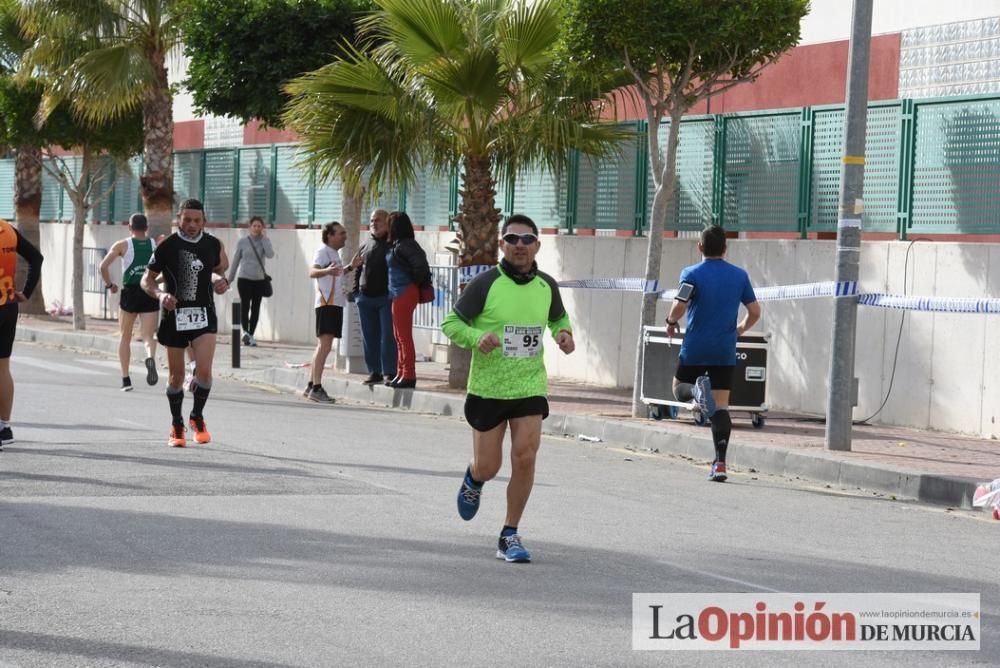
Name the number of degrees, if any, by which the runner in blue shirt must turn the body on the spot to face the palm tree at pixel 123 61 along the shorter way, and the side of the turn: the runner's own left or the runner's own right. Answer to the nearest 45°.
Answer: approximately 45° to the runner's own left

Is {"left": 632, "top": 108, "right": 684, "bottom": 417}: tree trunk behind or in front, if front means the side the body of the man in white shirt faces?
in front

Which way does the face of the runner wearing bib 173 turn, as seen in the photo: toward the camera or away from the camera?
toward the camera

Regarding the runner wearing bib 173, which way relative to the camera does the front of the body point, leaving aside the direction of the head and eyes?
toward the camera

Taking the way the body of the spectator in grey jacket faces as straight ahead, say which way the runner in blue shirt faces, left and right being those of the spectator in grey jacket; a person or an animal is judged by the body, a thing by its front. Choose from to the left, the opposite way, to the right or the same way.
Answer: the opposite way

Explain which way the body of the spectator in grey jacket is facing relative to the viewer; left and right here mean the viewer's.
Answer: facing the viewer

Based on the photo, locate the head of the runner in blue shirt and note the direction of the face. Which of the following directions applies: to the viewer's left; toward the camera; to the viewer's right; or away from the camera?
away from the camera

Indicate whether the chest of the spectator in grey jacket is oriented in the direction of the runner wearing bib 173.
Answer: yes

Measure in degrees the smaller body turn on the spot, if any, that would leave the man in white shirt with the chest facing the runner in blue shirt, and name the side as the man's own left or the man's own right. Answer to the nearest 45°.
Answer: approximately 45° to the man's own right

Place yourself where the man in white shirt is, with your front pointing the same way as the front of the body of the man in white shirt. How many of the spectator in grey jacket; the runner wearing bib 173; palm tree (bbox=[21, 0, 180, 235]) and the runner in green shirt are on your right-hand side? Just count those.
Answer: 2

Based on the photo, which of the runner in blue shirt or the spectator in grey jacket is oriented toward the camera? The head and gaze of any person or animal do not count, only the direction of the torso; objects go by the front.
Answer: the spectator in grey jacket

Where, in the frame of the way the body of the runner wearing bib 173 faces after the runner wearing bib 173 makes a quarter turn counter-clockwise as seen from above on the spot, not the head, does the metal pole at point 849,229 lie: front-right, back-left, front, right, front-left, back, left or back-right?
front

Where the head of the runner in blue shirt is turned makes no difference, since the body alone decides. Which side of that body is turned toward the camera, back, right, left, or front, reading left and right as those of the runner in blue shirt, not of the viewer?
back

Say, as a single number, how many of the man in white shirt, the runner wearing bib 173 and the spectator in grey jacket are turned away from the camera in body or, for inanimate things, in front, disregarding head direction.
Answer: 0

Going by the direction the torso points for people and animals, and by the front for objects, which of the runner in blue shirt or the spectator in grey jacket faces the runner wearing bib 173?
the spectator in grey jacket

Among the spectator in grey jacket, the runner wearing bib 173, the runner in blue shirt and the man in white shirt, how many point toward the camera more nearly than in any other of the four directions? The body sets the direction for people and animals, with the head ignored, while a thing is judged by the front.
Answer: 2

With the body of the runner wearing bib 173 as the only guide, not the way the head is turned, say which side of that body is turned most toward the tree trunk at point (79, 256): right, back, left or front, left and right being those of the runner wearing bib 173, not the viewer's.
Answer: back
